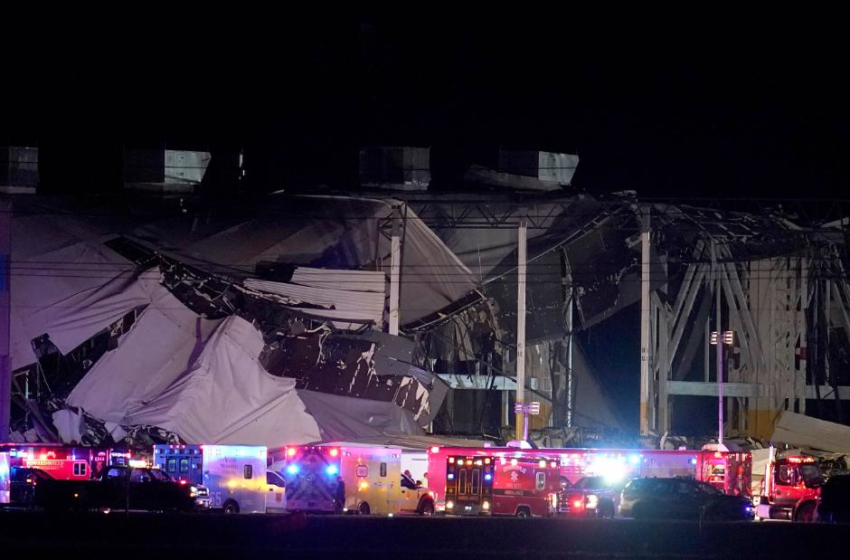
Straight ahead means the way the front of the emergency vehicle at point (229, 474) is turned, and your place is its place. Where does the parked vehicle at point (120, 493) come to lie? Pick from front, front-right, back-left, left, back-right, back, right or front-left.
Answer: back

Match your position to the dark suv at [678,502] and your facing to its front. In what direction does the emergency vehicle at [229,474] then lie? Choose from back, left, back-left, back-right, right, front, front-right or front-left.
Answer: back

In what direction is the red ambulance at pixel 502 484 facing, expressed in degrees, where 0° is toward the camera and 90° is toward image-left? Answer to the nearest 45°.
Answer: approximately 225°

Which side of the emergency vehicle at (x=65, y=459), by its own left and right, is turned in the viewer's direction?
right

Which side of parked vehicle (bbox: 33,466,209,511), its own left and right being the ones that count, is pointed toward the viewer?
right

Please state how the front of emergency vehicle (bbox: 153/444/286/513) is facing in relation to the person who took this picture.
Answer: facing away from the viewer and to the right of the viewer

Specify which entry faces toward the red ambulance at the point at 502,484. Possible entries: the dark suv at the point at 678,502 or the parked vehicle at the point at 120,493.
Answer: the parked vehicle

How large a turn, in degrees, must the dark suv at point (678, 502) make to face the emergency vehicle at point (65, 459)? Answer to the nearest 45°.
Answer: approximately 180°

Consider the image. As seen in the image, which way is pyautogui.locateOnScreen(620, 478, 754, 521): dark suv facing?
to the viewer's right

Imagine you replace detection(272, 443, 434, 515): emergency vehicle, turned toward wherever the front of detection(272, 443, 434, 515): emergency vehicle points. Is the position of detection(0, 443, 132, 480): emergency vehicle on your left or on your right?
on your left

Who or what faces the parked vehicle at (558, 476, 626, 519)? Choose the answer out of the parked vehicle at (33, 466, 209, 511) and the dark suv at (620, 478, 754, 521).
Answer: the parked vehicle at (33, 466, 209, 511)

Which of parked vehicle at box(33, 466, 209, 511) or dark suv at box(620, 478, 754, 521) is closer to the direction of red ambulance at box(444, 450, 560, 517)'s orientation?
the dark suv
